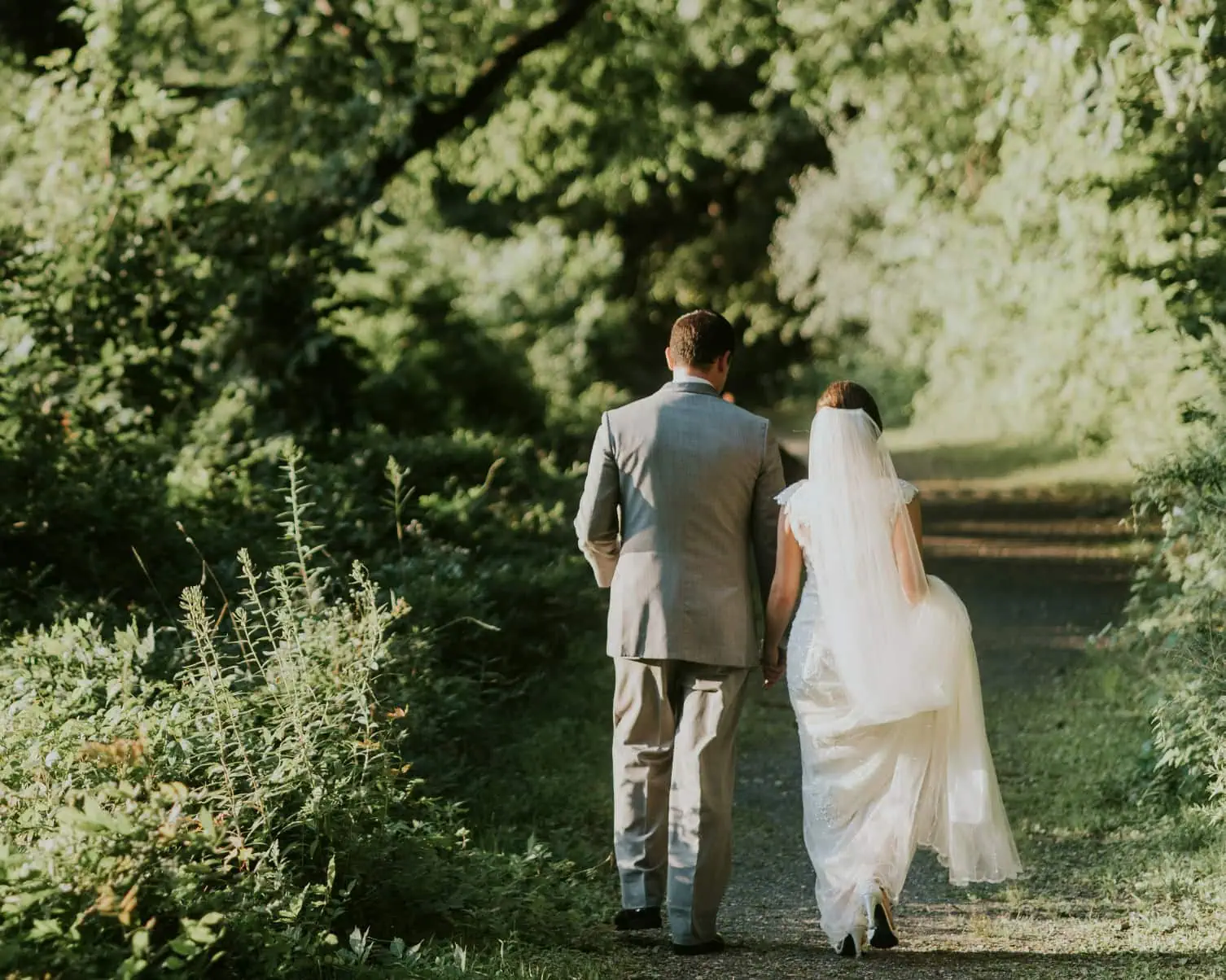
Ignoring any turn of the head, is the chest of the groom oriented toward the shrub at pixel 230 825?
no

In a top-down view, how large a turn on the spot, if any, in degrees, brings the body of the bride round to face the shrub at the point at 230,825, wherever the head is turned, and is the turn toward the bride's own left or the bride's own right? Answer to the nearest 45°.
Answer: approximately 135° to the bride's own left

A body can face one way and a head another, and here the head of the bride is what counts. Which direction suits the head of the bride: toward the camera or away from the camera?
away from the camera

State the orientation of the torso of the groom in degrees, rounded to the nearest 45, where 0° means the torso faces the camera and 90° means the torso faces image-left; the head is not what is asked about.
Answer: approximately 180°

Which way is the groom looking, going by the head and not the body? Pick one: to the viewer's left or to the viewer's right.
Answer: to the viewer's right

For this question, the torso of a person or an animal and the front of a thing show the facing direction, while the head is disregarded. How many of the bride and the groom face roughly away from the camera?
2

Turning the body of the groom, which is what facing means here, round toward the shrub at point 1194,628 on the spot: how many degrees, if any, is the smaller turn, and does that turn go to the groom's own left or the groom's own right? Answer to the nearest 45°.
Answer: approximately 45° to the groom's own right

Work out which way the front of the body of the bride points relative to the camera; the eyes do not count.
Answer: away from the camera

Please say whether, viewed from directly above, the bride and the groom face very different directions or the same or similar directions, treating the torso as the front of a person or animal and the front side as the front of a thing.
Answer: same or similar directions

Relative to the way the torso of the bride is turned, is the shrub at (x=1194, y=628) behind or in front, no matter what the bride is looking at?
in front
